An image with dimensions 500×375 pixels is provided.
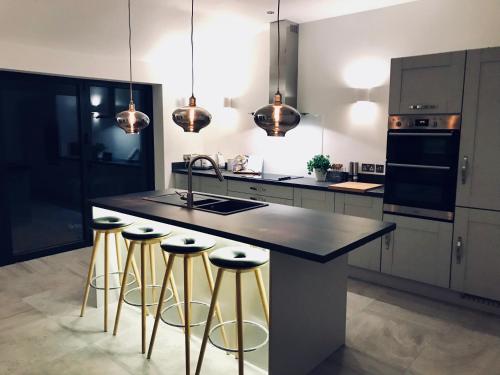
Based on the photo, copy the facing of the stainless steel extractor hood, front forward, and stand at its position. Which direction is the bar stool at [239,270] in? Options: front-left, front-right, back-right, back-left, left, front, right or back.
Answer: front-left

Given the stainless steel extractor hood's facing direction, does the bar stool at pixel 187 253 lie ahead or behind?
ahead

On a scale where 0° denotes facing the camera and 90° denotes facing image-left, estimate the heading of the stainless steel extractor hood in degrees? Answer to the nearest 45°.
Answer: approximately 45°

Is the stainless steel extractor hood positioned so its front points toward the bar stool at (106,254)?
yes

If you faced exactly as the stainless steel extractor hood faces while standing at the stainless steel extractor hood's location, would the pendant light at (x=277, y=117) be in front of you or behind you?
in front

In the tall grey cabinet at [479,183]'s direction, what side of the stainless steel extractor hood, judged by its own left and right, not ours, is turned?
left

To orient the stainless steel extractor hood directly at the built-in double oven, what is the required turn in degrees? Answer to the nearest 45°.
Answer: approximately 90° to its left

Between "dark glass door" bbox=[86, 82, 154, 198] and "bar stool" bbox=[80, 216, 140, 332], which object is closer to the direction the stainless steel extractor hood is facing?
the bar stool

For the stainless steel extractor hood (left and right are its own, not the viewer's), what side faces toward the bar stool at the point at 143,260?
front
